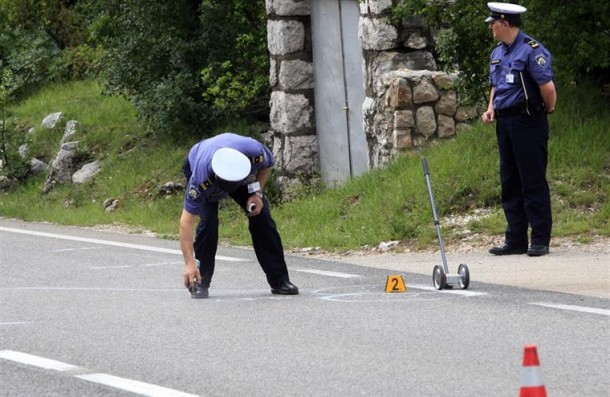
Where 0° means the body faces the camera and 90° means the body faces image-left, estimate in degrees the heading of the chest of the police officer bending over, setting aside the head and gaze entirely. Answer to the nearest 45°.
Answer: approximately 0°

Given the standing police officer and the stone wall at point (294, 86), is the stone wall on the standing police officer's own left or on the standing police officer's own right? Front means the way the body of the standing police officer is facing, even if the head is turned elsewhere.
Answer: on the standing police officer's own right

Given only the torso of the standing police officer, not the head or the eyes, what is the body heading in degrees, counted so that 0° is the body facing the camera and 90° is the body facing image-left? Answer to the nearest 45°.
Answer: approximately 45°

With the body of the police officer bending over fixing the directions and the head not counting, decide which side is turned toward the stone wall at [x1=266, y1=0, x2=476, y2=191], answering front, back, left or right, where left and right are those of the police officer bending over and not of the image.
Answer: back

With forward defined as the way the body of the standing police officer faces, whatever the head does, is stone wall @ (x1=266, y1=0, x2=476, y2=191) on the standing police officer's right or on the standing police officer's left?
on the standing police officer's right

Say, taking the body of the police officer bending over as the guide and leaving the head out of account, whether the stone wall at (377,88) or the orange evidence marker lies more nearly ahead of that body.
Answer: the orange evidence marker

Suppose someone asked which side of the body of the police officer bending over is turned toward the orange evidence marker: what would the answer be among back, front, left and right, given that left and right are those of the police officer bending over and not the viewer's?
left
